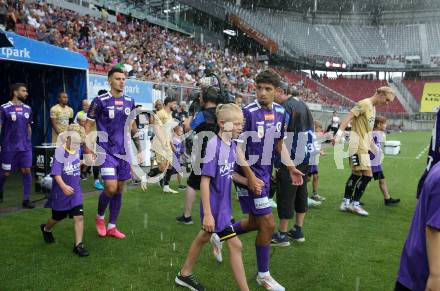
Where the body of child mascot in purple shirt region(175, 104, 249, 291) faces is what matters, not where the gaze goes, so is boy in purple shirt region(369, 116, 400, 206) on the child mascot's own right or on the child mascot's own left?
on the child mascot's own left

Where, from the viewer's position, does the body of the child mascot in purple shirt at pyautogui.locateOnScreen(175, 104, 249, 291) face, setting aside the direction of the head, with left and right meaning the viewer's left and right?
facing the viewer and to the right of the viewer

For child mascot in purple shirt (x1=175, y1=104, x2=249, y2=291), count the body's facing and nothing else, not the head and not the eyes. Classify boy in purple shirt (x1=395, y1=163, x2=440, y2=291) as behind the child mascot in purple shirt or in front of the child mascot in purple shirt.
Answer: in front

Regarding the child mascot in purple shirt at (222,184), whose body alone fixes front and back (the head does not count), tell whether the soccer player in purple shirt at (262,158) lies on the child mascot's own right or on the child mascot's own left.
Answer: on the child mascot's own left
